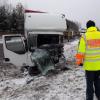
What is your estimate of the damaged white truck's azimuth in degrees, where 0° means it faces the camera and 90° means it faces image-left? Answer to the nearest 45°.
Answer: approximately 0°

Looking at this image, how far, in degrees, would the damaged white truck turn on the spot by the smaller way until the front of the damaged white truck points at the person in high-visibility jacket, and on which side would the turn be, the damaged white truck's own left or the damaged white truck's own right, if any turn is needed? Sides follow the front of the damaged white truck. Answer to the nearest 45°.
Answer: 0° — it already faces them
